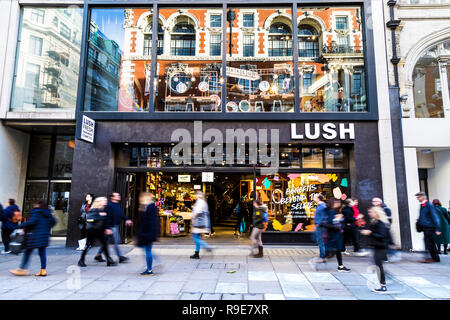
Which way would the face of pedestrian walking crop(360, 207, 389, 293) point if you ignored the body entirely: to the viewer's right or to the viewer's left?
to the viewer's left

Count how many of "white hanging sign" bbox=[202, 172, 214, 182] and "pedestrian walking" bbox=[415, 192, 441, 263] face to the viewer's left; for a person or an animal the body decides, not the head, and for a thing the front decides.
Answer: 1

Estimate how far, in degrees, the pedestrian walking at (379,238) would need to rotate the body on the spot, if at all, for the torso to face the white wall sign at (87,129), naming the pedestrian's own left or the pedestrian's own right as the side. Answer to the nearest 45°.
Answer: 0° — they already face it
